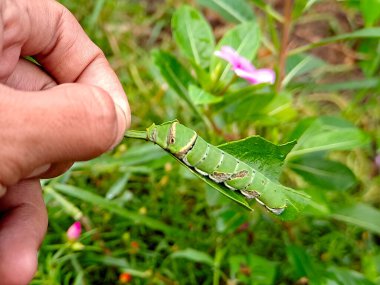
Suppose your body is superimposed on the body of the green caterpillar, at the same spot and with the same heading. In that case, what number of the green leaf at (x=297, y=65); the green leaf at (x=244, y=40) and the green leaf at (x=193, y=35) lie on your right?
3

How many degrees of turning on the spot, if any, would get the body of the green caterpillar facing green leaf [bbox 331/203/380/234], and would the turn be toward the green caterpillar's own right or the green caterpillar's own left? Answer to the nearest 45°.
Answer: approximately 135° to the green caterpillar's own right

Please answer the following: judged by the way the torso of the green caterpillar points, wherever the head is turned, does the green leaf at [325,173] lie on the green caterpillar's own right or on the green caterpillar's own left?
on the green caterpillar's own right

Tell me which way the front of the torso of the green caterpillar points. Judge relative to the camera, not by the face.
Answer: to the viewer's left

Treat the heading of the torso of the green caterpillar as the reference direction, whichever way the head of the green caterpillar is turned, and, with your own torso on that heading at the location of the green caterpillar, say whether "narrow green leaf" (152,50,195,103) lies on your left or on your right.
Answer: on your right
